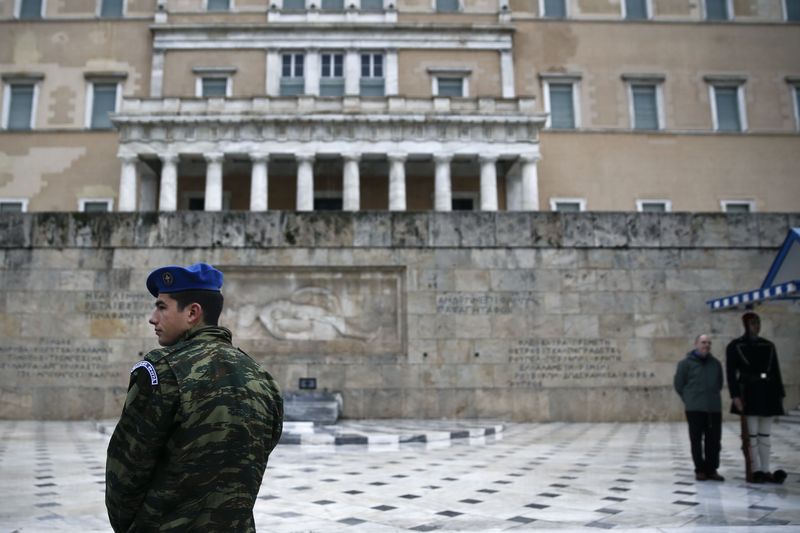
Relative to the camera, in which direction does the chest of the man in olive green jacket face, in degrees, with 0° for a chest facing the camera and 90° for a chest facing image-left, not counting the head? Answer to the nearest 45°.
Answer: approximately 315°

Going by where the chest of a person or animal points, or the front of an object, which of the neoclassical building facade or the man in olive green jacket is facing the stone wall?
the neoclassical building facade

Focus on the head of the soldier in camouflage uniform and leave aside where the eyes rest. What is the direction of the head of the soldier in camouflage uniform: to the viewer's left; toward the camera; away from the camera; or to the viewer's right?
to the viewer's left

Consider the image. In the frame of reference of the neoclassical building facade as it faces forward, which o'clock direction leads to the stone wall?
The stone wall is roughly at 12 o'clock from the neoclassical building facade.

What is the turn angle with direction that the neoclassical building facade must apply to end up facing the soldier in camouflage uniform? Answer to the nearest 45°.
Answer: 0° — it already faces them

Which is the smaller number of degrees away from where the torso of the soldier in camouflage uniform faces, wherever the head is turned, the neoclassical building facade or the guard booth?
the neoclassical building facade

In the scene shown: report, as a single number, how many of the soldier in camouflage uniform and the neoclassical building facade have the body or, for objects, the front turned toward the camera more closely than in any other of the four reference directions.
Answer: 1

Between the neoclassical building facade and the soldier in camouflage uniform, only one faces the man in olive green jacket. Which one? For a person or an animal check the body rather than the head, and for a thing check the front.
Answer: the neoclassical building facade

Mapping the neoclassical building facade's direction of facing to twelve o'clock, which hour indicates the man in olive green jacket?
The man in olive green jacket is roughly at 12 o'clock from the neoclassical building facade.

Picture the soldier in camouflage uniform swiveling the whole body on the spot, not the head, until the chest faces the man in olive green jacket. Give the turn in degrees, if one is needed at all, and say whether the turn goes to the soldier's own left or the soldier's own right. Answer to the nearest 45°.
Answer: approximately 90° to the soldier's own right
